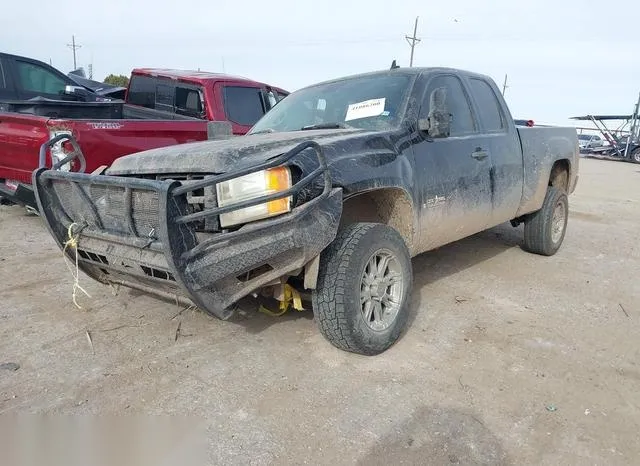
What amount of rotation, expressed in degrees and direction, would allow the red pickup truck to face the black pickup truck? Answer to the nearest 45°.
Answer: approximately 135° to its right

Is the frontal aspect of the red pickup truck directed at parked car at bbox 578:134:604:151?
yes

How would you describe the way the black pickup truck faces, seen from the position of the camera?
facing the viewer and to the left of the viewer

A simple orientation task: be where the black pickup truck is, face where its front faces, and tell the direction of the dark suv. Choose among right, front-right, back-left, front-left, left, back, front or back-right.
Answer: right

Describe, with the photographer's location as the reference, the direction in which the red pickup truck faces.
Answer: facing away from the viewer and to the right of the viewer

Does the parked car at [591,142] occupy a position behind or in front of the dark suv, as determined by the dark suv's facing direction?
in front

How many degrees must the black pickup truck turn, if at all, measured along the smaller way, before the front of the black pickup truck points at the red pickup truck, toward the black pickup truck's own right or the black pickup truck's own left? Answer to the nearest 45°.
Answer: approximately 90° to the black pickup truck's own right

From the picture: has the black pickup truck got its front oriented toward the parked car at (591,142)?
no

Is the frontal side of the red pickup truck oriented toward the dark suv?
no

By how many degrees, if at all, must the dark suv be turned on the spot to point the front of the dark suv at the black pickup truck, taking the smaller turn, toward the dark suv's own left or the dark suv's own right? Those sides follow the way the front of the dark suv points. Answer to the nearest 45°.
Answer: approximately 90° to the dark suv's own right

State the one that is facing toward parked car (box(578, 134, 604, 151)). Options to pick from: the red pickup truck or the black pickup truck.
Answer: the red pickup truck

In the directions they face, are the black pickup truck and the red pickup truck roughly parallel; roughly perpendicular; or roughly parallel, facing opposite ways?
roughly parallel, facing opposite ways

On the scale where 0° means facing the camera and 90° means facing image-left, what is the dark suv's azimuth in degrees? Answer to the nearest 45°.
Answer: approximately 270°

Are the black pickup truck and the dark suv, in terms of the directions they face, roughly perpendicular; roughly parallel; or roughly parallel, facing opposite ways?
roughly parallel, facing opposite ways
